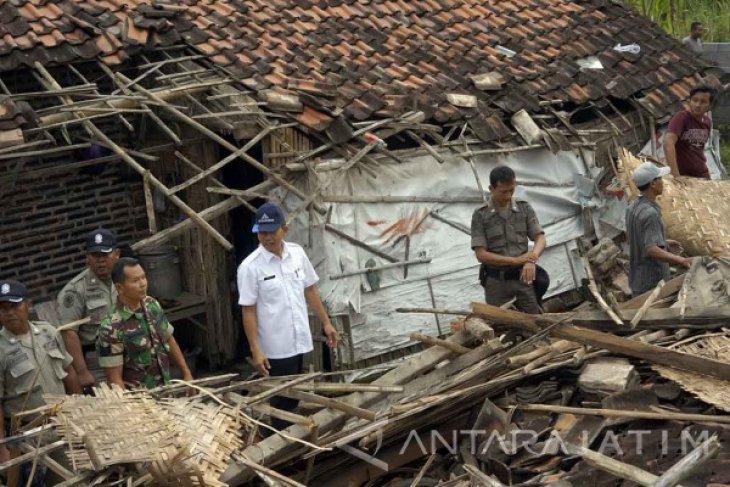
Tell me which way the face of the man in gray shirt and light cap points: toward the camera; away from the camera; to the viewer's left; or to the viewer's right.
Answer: to the viewer's right

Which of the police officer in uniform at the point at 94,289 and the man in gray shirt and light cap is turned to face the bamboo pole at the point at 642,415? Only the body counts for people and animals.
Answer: the police officer in uniform

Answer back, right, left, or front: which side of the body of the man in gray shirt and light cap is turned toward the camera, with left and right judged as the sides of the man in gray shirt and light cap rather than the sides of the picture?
right

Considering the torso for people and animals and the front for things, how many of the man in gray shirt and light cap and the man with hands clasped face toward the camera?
1

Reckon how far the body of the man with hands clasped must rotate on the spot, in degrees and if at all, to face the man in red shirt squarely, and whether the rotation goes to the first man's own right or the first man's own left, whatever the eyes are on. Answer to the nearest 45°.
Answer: approximately 135° to the first man's own left

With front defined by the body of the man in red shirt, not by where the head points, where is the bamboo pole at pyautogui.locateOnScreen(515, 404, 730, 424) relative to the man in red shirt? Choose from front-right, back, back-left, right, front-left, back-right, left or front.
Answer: front-right

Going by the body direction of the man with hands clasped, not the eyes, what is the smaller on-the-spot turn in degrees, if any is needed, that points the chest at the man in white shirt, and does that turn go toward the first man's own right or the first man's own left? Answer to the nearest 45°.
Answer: approximately 45° to the first man's own right

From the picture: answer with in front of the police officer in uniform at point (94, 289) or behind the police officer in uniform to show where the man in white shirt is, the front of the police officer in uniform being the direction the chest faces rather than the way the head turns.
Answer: in front

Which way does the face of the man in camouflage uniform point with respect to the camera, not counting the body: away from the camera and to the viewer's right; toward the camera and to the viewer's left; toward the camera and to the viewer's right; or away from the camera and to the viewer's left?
toward the camera and to the viewer's right

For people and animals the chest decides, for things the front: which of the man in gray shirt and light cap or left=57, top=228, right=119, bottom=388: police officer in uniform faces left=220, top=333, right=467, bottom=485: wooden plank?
the police officer in uniform
